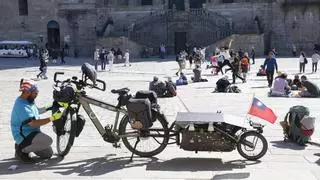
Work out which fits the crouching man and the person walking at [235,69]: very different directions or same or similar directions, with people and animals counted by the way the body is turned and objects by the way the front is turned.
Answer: very different directions

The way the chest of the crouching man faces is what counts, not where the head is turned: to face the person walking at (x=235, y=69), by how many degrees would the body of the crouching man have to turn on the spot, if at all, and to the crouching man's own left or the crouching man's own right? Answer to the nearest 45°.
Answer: approximately 45° to the crouching man's own left

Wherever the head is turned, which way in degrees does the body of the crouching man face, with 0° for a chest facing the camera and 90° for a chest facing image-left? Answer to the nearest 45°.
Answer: approximately 270°

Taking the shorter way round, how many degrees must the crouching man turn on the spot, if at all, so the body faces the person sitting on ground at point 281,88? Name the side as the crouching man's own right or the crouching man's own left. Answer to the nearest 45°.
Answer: approximately 45° to the crouching man's own left
